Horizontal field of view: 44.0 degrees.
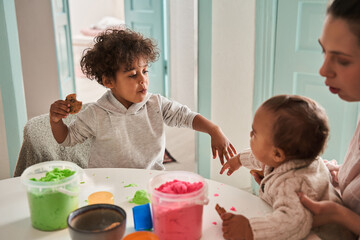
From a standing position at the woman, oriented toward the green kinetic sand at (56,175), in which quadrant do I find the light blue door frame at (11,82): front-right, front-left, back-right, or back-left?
front-right

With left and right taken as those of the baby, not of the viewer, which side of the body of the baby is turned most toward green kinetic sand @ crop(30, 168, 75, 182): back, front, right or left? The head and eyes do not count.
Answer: front

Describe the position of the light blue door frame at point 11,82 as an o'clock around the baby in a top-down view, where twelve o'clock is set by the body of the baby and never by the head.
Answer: The light blue door frame is roughly at 1 o'clock from the baby.

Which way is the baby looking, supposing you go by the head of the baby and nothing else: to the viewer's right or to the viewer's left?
to the viewer's left

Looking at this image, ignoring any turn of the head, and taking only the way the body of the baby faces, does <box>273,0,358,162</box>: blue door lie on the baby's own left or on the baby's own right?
on the baby's own right

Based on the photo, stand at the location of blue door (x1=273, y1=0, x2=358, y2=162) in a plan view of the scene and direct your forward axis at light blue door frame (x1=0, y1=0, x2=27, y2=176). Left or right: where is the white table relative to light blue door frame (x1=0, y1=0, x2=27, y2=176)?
left

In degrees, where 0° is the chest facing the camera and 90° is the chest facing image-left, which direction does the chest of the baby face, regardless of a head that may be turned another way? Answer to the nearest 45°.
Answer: approximately 90°

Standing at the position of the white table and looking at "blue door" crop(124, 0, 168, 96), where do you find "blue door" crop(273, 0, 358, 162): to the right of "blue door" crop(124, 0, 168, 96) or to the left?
right

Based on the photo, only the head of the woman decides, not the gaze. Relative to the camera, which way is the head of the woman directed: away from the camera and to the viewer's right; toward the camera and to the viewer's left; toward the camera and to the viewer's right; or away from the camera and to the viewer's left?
toward the camera and to the viewer's left
